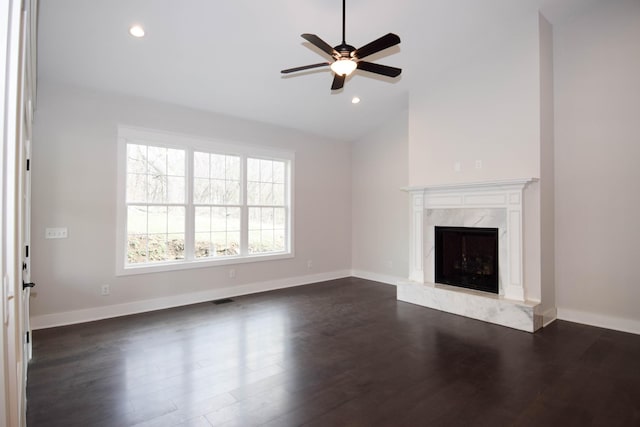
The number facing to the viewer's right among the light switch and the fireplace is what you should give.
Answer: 0

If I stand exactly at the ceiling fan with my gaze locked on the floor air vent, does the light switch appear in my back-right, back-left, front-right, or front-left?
front-left

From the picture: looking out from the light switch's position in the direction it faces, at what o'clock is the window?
The window is roughly at 9 o'clock from the light switch.

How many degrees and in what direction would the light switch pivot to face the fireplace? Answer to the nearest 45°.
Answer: approximately 45° to its left

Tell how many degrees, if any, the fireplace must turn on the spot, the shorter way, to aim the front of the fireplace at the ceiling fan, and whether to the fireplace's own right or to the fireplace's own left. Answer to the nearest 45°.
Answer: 0° — it already faces it

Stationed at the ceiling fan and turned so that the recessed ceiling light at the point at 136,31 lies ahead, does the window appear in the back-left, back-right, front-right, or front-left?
front-right

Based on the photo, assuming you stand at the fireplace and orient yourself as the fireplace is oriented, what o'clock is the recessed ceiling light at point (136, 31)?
The recessed ceiling light is roughly at 12 o'clock from the fireplace.

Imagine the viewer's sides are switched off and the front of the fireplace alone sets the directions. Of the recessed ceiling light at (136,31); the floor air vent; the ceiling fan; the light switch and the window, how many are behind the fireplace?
0

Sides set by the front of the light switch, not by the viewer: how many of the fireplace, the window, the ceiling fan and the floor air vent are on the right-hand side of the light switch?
0

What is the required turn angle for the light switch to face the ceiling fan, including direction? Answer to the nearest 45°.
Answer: approximately 45° to its left

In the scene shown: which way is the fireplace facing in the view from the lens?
facing the viewer and to the left of the viewer

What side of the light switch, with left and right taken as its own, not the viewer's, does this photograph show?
front

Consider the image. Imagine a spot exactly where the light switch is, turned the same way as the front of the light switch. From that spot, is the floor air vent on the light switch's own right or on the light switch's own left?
on the light switch's own left
